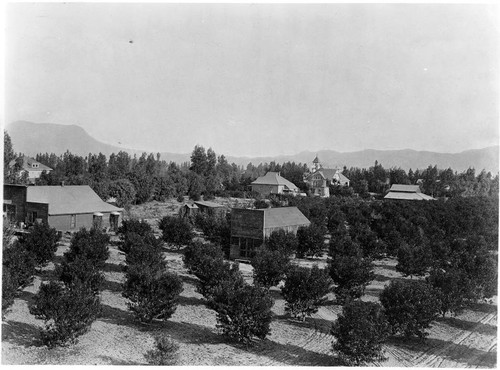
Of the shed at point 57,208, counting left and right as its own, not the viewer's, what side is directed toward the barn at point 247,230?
left

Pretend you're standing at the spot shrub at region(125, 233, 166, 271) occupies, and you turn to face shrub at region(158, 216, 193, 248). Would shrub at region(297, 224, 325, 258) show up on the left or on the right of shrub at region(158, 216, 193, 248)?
right

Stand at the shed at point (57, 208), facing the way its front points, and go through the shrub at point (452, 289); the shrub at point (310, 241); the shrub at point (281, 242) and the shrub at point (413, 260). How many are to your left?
4

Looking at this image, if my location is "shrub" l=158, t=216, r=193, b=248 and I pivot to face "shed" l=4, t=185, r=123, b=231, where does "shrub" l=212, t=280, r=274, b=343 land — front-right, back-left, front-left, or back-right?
back-left

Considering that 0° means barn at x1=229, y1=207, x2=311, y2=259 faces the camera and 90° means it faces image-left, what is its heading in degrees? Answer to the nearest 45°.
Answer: approximately 45°

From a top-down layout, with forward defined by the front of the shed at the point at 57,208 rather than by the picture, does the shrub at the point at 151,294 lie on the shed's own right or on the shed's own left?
on the shed's own left

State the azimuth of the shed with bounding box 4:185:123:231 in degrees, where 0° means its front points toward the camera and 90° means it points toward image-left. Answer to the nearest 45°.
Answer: approximately 45°

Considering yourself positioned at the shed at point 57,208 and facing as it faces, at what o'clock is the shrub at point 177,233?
The shrub is roughly at 9 o'clock from the shed.

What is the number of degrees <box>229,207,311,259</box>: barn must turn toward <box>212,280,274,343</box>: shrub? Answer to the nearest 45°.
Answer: approximately 45° to its left

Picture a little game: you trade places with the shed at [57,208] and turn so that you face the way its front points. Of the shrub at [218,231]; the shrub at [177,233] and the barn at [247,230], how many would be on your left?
3

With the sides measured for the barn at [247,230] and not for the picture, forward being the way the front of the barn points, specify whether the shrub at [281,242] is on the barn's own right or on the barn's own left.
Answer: on the barn's own left

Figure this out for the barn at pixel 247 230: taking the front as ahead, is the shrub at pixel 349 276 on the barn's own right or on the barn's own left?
on the barn's own left

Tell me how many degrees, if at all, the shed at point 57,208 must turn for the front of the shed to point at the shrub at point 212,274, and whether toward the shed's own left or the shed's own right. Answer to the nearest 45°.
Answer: approximately 45° to the shed's own left

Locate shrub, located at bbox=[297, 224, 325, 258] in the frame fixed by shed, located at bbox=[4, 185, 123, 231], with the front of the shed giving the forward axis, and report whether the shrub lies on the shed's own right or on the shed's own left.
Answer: on the shed's own left

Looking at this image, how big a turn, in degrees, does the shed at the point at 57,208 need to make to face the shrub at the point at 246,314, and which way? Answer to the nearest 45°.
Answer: approximately 45° to its left
